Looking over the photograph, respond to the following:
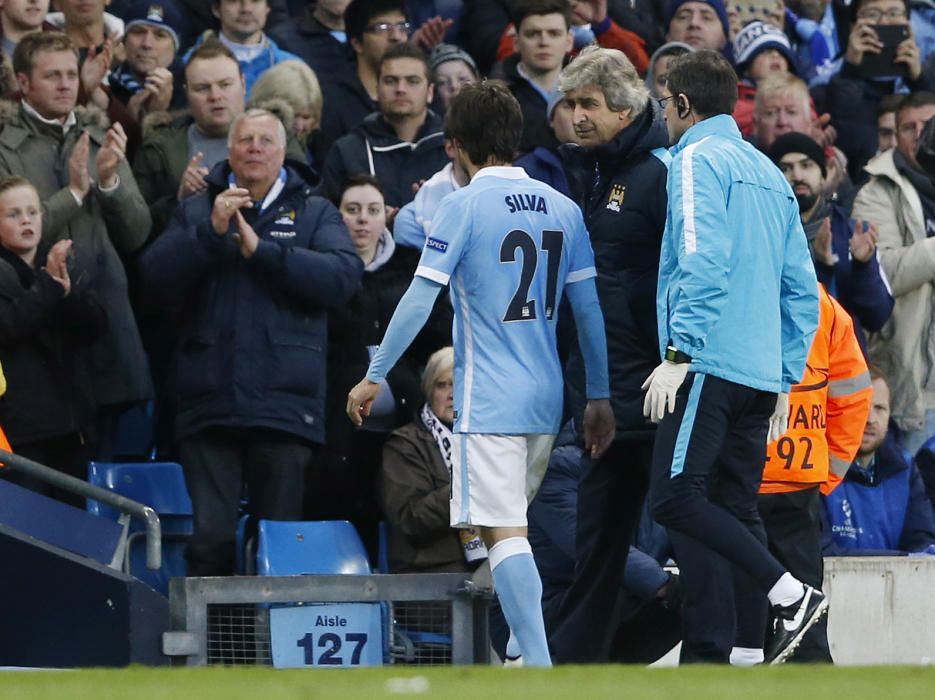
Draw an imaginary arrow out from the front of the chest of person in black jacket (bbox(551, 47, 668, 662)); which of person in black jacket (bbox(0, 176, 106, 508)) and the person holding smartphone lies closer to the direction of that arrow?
the person in black jacket

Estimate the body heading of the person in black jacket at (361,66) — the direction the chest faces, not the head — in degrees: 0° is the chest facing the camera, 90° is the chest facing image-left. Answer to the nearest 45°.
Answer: approximately 315°

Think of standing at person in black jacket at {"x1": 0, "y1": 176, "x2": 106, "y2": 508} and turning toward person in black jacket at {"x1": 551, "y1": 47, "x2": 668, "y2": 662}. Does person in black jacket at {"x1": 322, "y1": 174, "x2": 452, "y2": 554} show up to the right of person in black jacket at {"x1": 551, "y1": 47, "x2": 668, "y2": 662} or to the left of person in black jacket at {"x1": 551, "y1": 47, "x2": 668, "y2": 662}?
left
